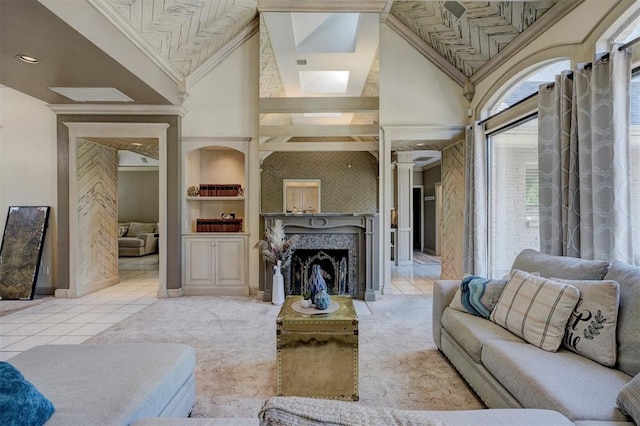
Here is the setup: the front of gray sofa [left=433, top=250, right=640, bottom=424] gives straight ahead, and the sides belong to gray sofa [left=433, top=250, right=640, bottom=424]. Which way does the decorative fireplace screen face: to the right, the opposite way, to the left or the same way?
to the left

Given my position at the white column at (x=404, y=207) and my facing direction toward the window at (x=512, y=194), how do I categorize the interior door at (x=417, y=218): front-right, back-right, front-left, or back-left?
back-left

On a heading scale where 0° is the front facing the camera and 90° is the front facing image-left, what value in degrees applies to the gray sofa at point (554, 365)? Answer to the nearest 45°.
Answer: approximately 45°

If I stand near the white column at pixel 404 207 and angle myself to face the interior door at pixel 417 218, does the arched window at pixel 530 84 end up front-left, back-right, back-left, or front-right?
back-right

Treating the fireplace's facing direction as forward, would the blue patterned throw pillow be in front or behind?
in front

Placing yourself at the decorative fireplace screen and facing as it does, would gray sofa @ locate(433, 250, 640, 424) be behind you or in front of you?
in front

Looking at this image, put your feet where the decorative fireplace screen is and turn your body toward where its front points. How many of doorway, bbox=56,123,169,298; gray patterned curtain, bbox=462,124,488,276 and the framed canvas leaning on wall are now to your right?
2

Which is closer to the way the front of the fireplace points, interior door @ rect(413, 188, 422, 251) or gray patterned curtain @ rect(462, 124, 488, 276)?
the gray patterned curtain

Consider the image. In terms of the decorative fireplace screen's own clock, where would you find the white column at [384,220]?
The white column is roughly at 9 o'clock from the decorative fireplace screen.

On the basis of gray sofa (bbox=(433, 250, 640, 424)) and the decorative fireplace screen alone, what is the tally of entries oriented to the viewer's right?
0

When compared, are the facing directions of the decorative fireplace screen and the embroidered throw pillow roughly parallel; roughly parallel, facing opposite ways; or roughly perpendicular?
roughly perpendicular

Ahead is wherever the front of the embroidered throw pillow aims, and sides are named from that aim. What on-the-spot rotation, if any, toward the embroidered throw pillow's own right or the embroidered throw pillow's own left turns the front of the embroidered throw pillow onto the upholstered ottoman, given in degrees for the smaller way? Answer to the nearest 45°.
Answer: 0° — it already faces it
